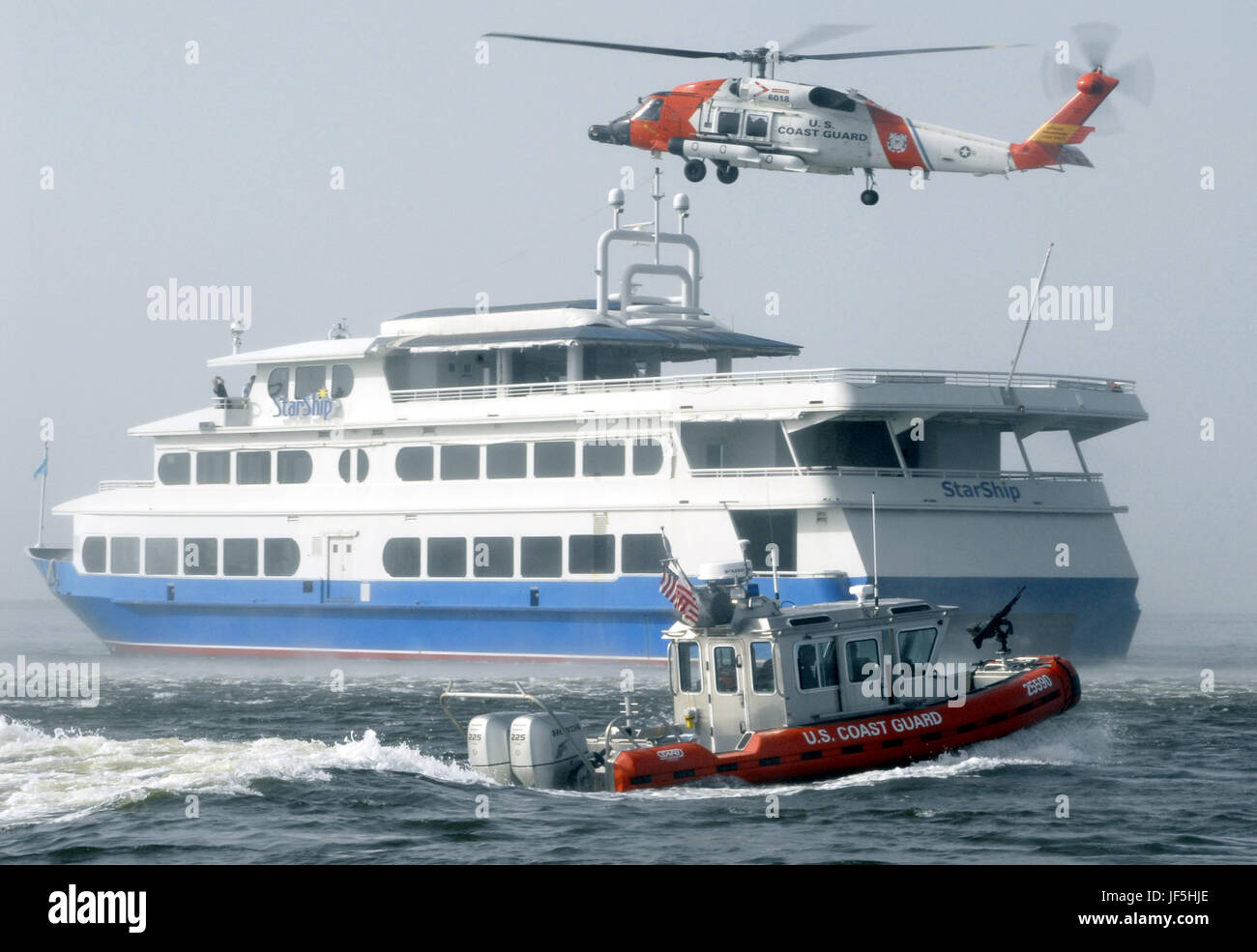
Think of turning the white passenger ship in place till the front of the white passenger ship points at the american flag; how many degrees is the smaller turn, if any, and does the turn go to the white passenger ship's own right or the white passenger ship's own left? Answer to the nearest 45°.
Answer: approximately 135° to the white passenger ship's own left

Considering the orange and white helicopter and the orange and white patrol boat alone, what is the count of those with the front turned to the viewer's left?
1

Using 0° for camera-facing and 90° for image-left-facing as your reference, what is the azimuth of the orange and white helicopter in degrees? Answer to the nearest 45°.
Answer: approximately 90°

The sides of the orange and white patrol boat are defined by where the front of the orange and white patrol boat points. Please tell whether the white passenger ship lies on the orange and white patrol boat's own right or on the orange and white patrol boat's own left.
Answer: on the orange and white patrol boat's own left

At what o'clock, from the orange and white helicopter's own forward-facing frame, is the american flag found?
The american flag is roughly at 9 o'clock from the orange and white helicopter.

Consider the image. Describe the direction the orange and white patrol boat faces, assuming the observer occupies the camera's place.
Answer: facing away from the viewer and to the right of the viewer

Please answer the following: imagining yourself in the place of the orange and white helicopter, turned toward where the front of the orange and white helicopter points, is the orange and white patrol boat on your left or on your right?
on your left
